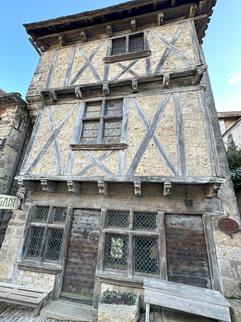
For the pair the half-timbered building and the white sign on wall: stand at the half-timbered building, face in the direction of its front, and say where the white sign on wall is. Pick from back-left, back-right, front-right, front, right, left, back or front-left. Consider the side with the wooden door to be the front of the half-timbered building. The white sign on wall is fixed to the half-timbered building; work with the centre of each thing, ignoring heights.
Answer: right

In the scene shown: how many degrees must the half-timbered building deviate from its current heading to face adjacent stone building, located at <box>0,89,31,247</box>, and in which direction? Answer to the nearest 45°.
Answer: approximately 90° to its right

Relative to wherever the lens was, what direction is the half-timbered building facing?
facing the viewer
